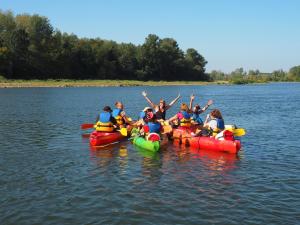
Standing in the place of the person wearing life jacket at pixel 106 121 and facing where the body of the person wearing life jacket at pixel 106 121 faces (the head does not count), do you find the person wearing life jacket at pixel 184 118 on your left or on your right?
on your right

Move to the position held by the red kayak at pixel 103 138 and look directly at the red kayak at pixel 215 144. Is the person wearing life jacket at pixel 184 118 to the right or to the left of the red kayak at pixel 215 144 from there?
left

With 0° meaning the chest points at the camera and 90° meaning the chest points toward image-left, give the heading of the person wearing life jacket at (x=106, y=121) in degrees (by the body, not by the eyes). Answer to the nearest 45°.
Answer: approximately 180°
